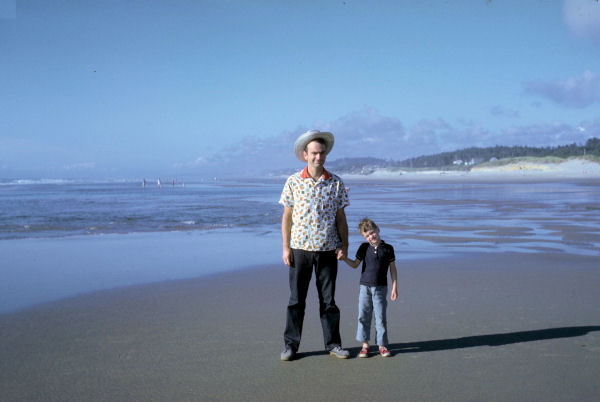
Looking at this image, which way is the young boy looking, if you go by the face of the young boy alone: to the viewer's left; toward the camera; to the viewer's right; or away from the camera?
toward the camera

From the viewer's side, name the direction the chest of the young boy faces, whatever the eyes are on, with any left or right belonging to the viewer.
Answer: facing the viewer

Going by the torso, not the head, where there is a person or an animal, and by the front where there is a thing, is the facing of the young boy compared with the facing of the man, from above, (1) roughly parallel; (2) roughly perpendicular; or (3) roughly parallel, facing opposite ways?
roughly parallel

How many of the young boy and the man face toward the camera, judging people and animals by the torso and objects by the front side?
2

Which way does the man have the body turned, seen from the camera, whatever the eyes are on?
toward the camera
